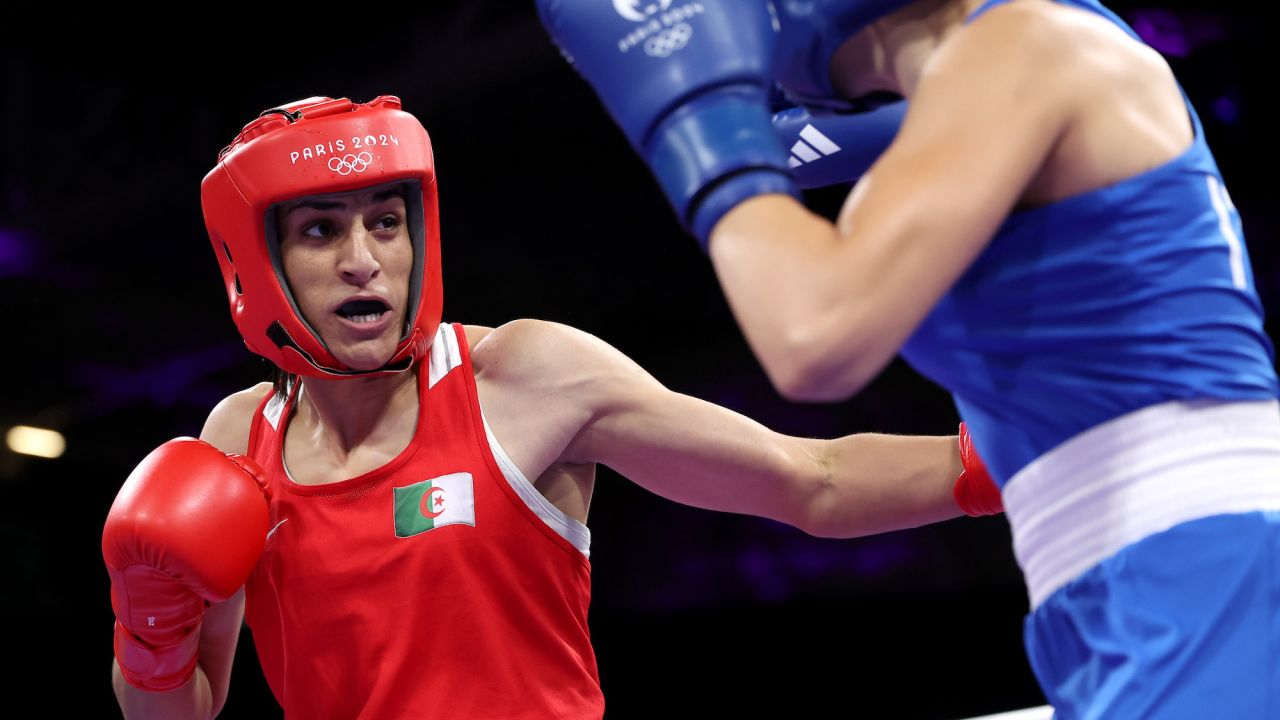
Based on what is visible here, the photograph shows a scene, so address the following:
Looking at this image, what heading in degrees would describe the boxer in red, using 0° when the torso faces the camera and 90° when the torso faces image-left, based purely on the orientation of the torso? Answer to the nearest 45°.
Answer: approximately 0°

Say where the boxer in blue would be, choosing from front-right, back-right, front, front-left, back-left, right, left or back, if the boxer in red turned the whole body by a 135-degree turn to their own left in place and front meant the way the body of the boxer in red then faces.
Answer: right
